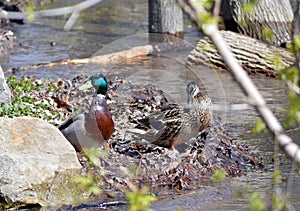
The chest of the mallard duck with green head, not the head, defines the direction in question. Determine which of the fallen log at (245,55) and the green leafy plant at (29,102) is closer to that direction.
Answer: the fallen log

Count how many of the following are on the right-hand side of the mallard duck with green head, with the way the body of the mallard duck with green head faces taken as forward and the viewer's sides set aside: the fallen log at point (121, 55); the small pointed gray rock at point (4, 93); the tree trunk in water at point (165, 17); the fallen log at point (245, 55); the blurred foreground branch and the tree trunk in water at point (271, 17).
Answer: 1

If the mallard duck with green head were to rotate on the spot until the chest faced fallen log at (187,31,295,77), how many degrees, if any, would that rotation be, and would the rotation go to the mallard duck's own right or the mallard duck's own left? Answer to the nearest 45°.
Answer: approximately 45° to the mallard duck's own left

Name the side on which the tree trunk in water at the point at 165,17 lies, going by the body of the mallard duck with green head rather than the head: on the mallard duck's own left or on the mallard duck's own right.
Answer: on the mallard duck's own left

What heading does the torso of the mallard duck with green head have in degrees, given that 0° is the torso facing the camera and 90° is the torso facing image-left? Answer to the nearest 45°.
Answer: approximately 270°

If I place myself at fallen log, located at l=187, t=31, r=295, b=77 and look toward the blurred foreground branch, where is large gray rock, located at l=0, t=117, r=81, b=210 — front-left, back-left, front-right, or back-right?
front-right

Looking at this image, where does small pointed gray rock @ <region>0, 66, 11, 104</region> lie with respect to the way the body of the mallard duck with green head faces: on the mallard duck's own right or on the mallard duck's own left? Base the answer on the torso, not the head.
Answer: on the mallard duck's own left

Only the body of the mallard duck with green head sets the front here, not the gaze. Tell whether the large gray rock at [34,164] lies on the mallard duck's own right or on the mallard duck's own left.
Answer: on the mallard duck's own right

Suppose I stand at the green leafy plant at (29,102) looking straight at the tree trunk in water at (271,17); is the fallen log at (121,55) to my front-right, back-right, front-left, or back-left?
front-left

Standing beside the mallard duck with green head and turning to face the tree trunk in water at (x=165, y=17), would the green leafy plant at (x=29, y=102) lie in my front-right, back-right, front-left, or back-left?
front-left

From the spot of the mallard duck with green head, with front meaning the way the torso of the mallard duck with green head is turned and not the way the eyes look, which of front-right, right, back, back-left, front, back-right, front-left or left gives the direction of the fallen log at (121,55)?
left
